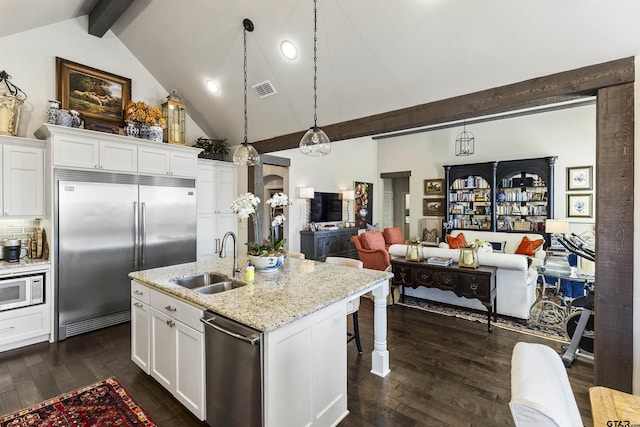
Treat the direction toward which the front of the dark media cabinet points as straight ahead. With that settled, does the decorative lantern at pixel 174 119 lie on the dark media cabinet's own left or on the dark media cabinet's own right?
on the dark media cabinet's own right

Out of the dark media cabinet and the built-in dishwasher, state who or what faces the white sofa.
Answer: the dark media cabinet

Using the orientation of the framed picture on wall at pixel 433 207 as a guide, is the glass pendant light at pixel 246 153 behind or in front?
in front

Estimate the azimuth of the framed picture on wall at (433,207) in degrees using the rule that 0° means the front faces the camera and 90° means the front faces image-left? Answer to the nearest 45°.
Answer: approximately 0°

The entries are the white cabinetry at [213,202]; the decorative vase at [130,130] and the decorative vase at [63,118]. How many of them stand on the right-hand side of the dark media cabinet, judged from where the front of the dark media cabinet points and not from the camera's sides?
3

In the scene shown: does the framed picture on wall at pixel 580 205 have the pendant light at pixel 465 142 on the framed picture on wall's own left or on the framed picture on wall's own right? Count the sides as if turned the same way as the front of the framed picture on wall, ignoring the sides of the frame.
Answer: on the framed picture on wall's own right

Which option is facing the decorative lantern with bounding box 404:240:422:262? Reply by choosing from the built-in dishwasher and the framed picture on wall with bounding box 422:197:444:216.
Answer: the framed picture on wall

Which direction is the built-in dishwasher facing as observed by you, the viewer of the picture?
facing the viewer and to the left of the viewer

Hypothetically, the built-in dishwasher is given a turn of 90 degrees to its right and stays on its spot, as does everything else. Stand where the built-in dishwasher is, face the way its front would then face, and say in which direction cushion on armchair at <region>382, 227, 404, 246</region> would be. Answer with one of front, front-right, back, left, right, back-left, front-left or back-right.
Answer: right
